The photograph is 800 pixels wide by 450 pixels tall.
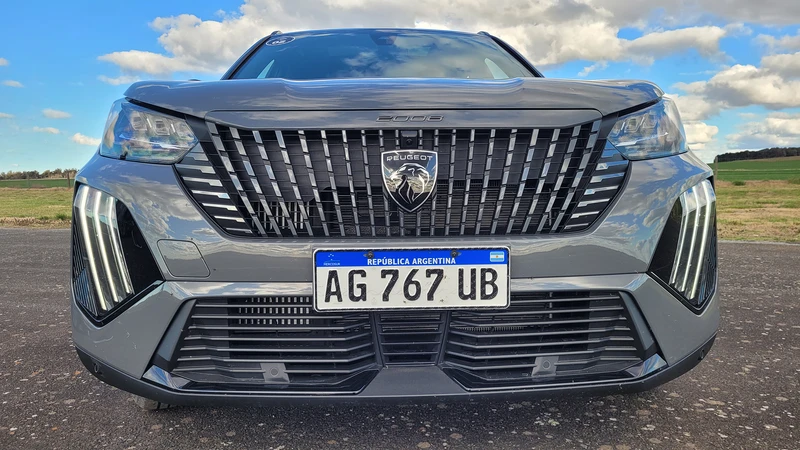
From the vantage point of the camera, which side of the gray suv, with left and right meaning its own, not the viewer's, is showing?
front
